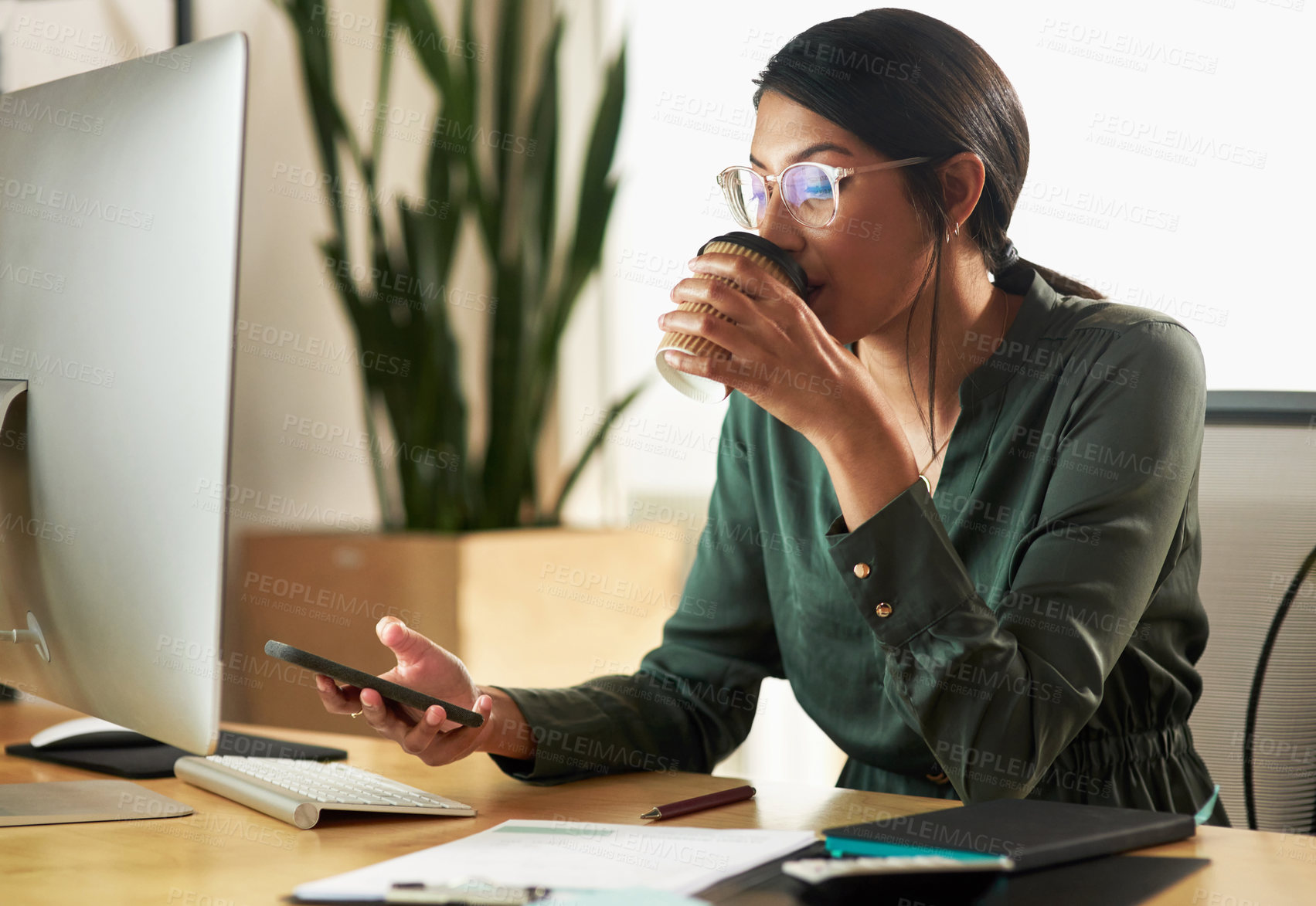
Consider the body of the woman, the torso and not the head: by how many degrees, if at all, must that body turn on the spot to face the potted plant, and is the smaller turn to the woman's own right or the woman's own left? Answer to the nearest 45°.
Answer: approximately 90° to the woman's own right

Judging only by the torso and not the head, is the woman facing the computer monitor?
yes

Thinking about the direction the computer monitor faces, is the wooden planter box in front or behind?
in front

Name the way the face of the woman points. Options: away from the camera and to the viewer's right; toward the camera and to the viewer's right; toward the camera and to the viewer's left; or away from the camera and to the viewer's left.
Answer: toward the camera and to the viewer's left

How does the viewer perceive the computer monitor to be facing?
facing away from the viewer and to the right of the viewer

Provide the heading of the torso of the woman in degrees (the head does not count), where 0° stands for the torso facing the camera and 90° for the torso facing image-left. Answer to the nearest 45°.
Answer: approximately 45°
